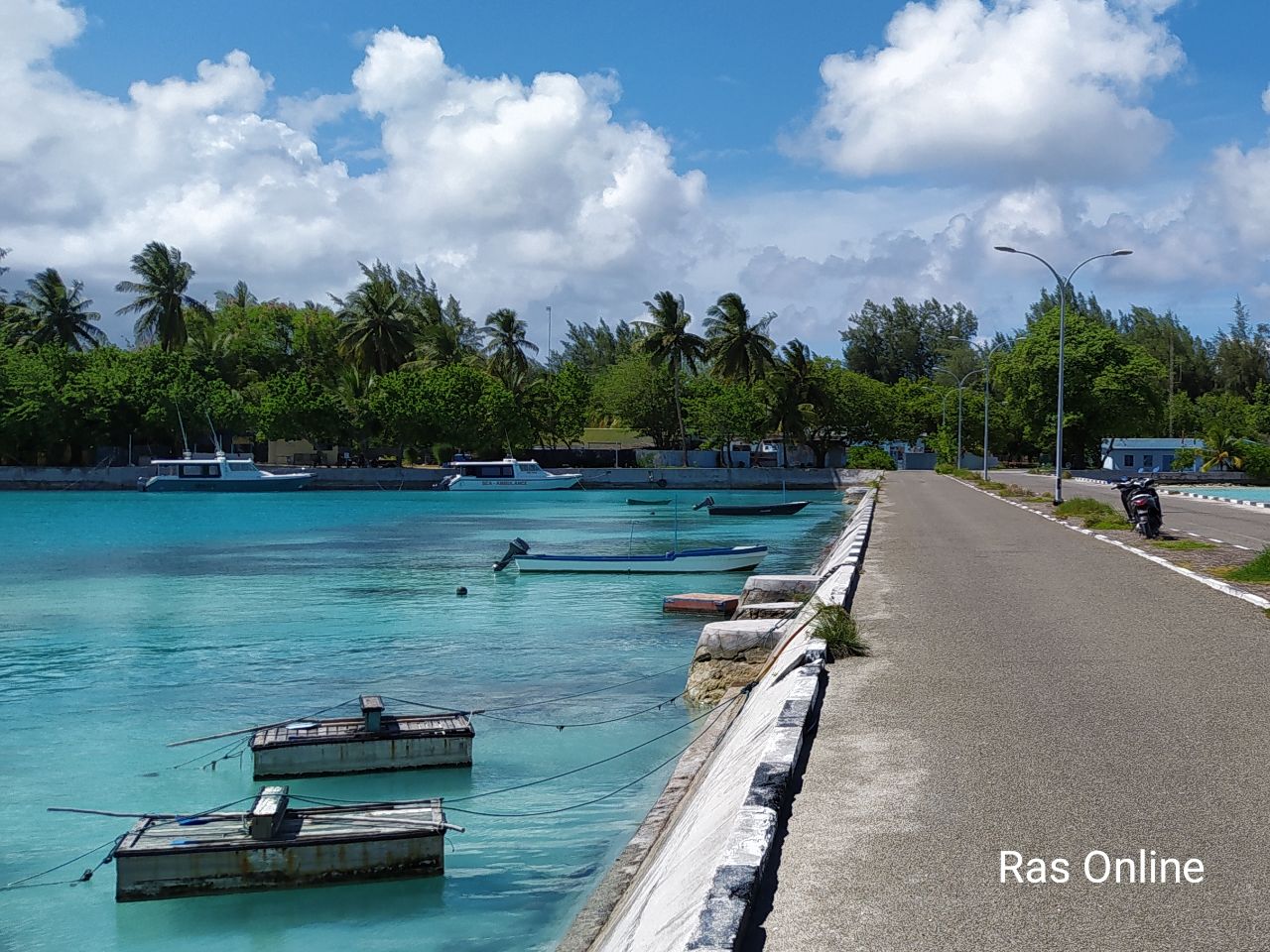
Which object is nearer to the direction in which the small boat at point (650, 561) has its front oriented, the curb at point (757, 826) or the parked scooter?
the parked scooter

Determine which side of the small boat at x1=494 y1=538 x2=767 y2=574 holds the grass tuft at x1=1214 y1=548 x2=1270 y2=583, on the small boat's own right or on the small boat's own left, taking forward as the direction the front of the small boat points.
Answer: on the small boat's own right

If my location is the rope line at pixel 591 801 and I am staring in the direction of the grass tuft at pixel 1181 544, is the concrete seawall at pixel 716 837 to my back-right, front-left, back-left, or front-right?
back-right

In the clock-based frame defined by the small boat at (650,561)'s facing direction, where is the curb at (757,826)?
The curb is roughly at 3 o'clock from the small boat.

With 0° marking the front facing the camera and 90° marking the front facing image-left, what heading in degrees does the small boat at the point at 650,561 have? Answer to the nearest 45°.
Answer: approximately 270°

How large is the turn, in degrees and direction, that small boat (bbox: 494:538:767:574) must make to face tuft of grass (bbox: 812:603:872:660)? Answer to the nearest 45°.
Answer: approximately 90° to its right

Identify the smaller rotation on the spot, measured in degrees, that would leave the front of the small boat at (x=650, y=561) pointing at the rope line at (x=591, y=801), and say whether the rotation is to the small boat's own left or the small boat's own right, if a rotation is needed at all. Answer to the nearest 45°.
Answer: approximately 90° to the small boat's own right
